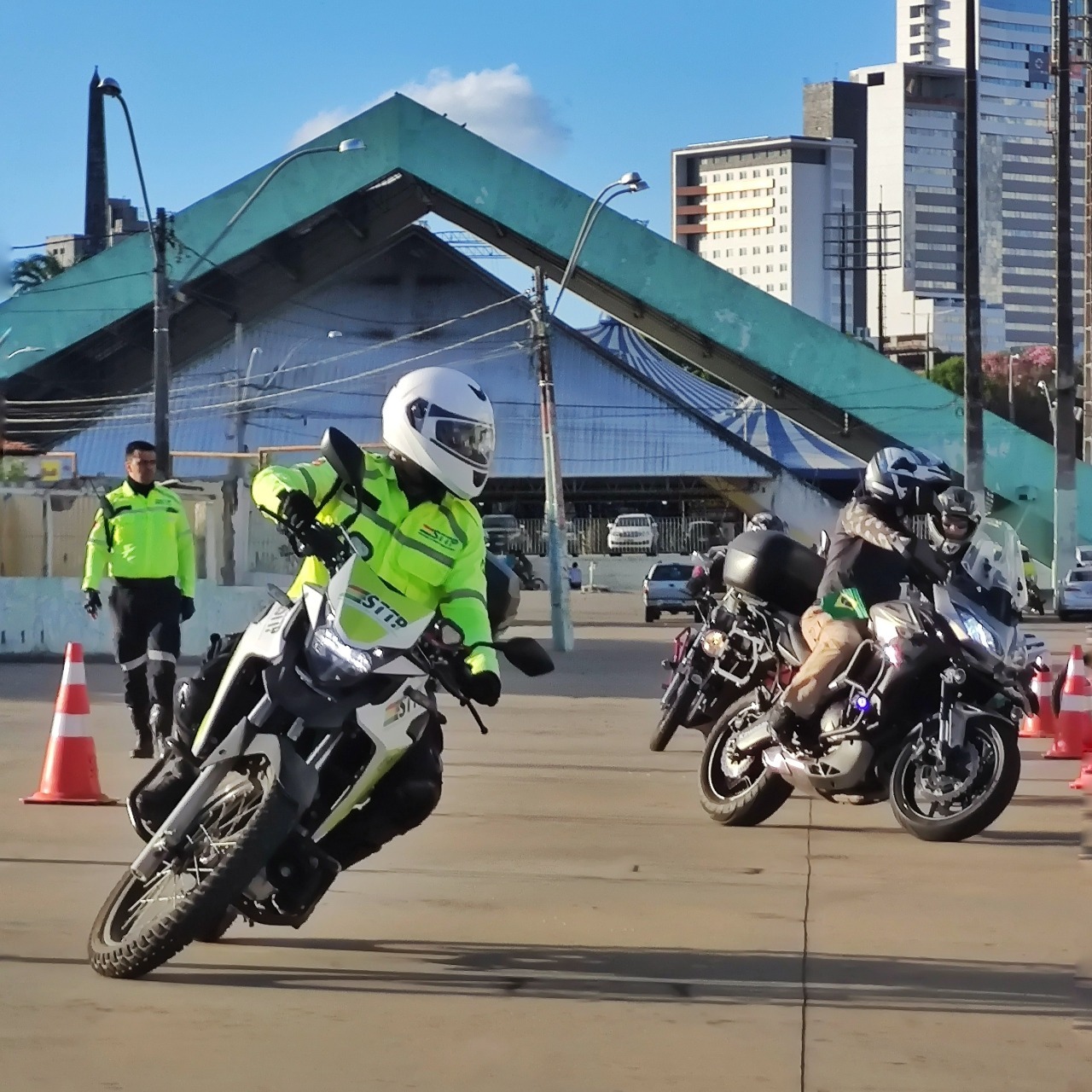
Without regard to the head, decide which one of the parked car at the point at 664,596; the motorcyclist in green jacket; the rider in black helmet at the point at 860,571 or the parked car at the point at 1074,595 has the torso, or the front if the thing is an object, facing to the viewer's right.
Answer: the rider in black helmet

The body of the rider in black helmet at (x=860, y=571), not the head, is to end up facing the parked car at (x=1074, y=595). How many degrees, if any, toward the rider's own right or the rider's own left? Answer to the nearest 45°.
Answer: approximately 90° to the rider's own left

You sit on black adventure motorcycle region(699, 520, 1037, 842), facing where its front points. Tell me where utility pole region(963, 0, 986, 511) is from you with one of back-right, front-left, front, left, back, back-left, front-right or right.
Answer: back-left

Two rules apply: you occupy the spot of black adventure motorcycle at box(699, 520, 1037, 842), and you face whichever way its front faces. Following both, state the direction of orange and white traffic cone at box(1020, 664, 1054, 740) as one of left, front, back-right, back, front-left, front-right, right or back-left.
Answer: back-left

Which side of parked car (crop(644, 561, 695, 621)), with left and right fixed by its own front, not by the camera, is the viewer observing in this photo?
back

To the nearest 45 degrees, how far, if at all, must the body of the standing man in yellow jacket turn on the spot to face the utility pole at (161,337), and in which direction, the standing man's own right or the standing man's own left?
approximately 180°
